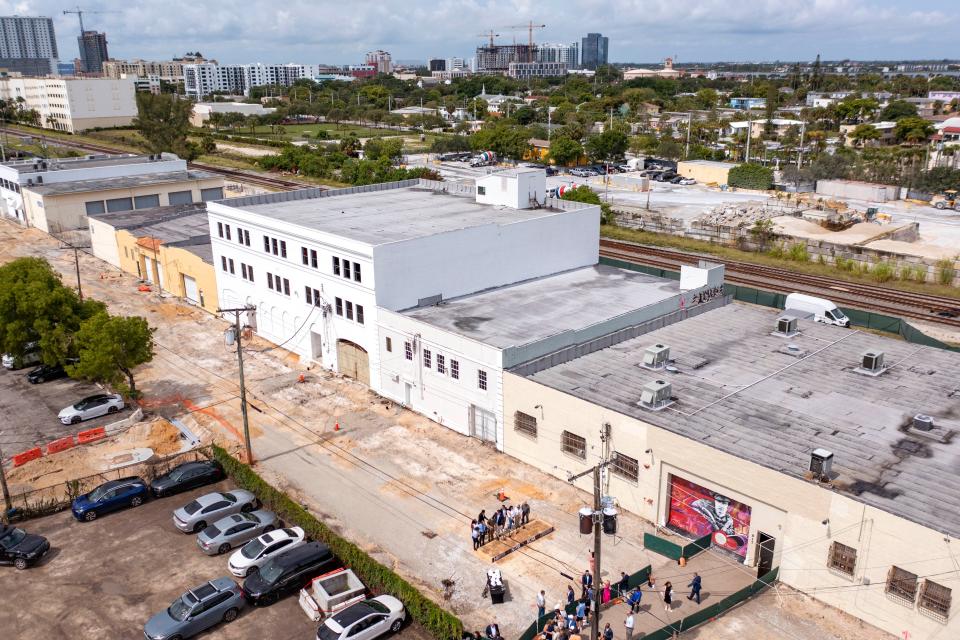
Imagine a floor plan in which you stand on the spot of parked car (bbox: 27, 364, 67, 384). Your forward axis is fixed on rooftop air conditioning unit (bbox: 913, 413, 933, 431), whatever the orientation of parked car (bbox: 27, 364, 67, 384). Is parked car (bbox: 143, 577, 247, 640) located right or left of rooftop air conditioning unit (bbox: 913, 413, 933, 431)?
right

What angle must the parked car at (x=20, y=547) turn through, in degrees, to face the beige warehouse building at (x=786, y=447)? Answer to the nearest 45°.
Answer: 0° — it already faces it

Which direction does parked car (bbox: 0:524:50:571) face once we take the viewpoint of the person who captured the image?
facing the viewer and to the right of the viewer

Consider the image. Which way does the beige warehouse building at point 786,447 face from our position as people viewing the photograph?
facing the viewer and to the left of the viewer

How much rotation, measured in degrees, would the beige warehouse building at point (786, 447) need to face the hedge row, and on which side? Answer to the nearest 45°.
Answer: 0° — it already faces it
